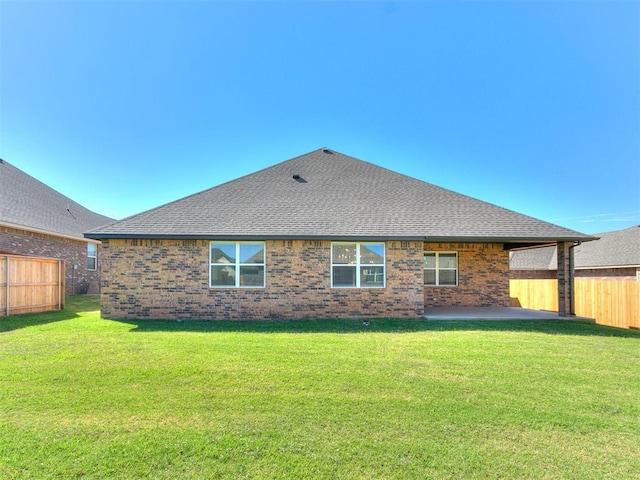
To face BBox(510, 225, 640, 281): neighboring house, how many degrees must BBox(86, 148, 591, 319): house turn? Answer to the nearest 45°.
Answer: approximately 45° to its right

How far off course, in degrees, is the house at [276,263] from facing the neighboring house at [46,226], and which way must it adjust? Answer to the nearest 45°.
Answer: approximately 45° to its left

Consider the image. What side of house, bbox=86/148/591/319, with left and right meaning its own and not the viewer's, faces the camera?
back

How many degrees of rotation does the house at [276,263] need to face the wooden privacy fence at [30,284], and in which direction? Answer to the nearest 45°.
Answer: approximately 90° to its left
